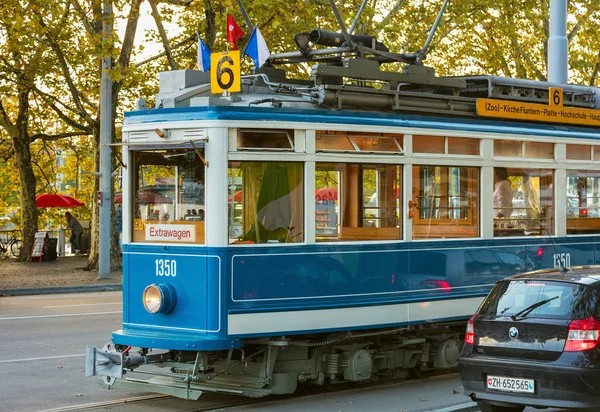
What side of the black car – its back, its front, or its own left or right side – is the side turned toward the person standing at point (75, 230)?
left

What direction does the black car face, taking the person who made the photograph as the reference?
facing away from the viewer and to the right of the viewer

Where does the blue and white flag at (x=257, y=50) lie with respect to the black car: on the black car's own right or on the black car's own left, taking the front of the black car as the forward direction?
on the black car's own left

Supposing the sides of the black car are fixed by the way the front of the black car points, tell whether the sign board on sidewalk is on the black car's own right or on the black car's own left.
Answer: on the black car's own left

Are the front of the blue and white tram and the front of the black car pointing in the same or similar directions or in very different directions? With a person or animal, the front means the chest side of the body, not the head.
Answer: very different directions

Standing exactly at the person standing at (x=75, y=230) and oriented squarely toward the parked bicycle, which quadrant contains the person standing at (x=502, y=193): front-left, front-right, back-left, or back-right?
back-left

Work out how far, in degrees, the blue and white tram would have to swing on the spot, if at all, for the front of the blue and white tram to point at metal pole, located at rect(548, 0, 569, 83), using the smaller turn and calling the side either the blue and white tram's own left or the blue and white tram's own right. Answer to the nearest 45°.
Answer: approximately 180°

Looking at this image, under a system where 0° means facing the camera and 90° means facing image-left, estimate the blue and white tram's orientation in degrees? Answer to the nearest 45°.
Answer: approximately 45°

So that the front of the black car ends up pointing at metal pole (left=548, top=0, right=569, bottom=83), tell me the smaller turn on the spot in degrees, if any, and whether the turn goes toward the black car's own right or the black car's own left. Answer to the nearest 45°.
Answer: approximately 45° to the black car's own left
